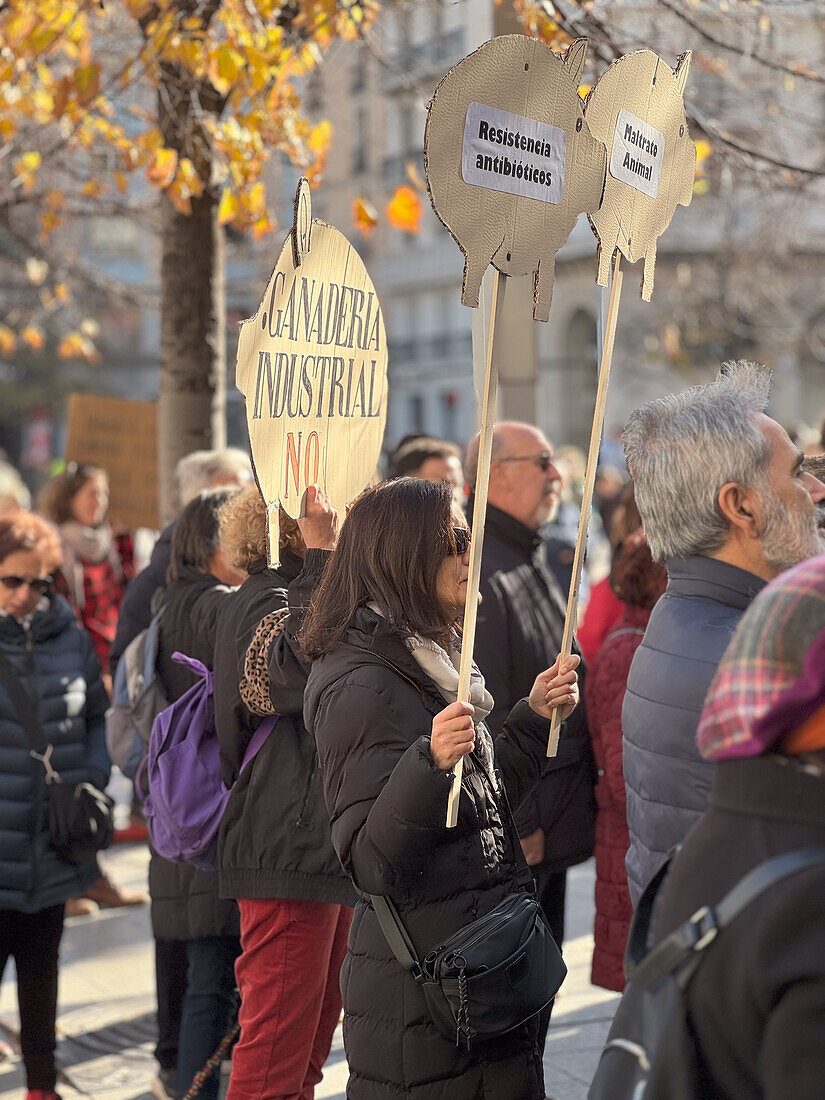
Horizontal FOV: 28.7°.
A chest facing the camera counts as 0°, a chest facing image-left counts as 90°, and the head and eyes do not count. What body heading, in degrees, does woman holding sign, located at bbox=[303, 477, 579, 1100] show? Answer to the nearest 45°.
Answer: approximately 270°

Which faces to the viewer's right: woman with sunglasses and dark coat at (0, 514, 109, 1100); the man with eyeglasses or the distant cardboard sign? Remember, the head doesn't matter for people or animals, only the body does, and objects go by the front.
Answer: the man with eyeglasses

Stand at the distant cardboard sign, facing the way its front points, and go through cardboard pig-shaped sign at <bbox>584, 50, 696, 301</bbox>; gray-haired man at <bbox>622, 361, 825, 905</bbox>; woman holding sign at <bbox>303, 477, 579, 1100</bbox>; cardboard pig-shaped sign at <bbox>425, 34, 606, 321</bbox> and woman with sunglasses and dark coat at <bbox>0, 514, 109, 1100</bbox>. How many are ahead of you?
5

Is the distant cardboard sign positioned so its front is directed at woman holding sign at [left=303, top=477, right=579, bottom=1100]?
yes

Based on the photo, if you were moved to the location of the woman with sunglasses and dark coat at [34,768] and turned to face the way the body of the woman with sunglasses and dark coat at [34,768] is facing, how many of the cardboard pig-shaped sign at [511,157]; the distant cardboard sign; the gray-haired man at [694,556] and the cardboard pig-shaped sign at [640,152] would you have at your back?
1

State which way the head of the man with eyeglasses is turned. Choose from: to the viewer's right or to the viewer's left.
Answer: to the viewer's right

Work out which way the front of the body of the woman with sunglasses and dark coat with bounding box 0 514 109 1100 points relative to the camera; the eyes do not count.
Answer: toward the camera

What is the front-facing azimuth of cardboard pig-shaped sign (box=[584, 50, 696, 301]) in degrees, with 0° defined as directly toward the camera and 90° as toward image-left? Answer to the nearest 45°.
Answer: approximately 315°

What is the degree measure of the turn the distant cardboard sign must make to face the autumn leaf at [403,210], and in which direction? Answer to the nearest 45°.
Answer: approximately 45° to its left

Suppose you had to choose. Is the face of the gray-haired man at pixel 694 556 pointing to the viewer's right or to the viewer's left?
to the viewer's right

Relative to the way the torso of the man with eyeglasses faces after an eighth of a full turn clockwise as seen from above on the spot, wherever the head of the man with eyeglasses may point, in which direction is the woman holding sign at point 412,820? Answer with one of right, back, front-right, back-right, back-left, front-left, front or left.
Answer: front-right

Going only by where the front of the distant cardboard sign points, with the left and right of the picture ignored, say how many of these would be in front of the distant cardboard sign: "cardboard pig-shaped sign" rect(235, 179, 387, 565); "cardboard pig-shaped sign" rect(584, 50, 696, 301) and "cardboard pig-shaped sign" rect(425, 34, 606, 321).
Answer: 3
